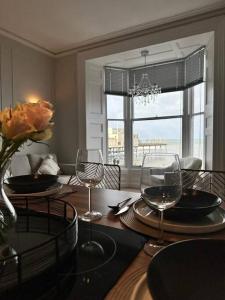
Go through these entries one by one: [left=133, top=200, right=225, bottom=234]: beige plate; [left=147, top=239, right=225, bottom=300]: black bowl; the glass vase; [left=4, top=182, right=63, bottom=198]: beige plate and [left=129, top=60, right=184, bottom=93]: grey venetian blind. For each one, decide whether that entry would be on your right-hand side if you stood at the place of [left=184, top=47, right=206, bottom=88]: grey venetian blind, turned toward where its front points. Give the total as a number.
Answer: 1

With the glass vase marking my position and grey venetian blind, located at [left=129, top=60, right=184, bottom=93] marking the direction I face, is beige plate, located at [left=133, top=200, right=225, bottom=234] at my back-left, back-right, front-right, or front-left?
front-right

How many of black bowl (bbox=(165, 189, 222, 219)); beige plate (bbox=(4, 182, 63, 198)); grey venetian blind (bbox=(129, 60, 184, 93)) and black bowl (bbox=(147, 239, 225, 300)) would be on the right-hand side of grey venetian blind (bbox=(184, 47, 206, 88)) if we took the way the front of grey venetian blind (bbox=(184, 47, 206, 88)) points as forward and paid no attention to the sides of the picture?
1

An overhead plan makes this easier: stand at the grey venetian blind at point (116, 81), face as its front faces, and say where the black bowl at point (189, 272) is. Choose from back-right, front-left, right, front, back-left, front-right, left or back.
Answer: front-right

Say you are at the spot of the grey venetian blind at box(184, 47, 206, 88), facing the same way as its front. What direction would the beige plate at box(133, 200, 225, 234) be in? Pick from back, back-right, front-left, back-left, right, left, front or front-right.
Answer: front-left

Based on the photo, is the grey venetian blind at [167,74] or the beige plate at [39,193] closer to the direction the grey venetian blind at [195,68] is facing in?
the beige plate

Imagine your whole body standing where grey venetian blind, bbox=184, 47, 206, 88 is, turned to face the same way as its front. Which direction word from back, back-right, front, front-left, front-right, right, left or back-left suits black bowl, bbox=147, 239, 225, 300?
front-left

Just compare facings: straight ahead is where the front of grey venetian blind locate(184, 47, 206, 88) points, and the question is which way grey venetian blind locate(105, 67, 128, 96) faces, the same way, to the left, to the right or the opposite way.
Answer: to the left

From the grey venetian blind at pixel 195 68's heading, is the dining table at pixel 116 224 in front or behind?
in front

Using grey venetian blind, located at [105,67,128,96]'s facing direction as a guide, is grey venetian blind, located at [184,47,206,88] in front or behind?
in front

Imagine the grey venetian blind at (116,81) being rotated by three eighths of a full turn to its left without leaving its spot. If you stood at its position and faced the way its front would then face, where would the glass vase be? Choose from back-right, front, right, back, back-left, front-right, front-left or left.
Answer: back

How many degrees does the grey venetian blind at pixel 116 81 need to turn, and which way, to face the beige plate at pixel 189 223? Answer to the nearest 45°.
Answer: approximately 45° to its right

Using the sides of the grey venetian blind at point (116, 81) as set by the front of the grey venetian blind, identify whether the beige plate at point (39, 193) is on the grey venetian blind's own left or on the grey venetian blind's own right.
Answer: on the grey venetian blind's own right

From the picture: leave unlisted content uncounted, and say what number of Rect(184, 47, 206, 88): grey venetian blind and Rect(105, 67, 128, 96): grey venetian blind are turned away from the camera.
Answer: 0

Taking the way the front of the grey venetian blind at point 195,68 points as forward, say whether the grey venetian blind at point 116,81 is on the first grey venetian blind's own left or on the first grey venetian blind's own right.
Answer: on the first grey venetian blind's own right

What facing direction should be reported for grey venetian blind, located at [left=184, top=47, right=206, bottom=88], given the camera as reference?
facing the viewer and to the left of the viewer

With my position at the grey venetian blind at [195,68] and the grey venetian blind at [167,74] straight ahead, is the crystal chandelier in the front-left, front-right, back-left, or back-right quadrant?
front-left
